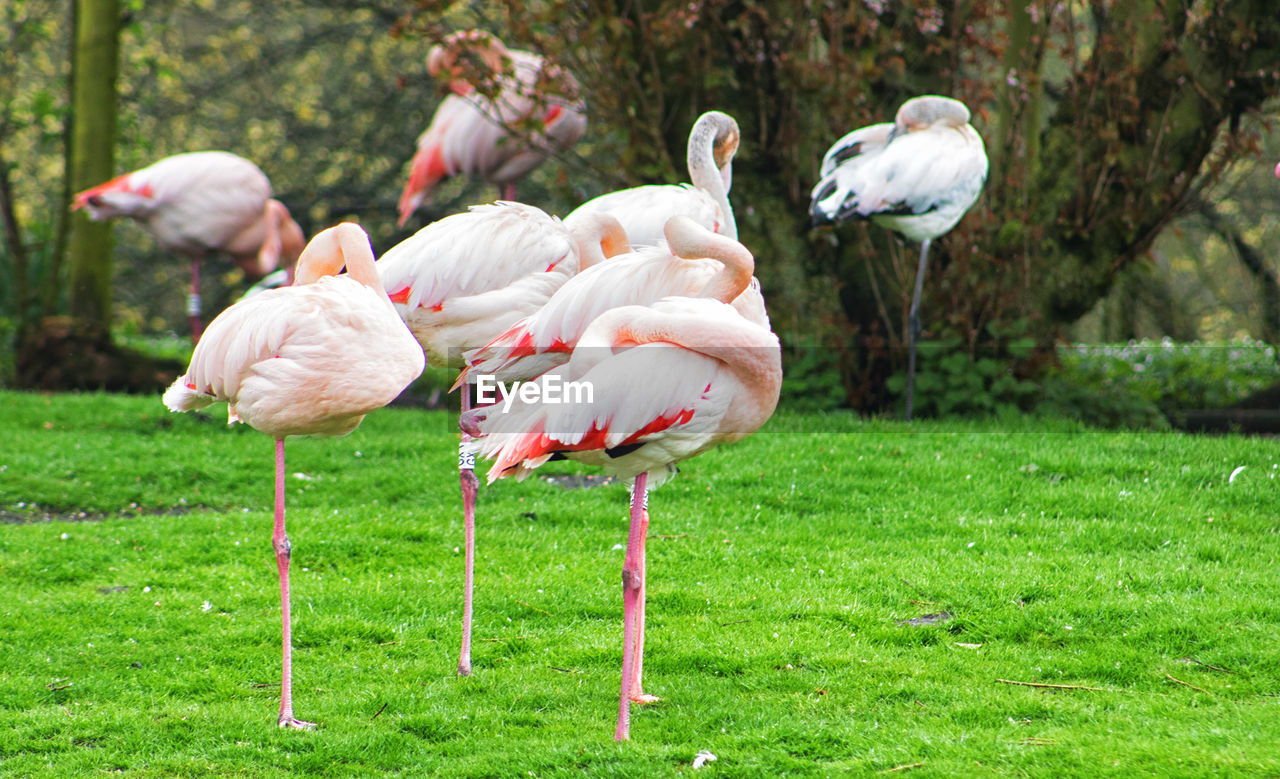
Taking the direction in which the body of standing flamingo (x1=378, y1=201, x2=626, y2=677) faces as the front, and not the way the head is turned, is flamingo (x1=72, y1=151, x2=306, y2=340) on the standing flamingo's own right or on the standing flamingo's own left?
on the standing flamingo's own left

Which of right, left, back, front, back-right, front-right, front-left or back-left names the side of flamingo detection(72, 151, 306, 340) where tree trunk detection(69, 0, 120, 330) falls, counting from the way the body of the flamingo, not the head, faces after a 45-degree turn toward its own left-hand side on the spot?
left

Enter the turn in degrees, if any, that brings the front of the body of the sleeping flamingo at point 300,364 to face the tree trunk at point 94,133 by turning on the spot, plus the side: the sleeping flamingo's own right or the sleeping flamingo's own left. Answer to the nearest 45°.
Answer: approximately 90° to the sleeping flamingo's own left

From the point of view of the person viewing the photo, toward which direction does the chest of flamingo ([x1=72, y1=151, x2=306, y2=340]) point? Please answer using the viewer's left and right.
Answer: facing to the right of the viewer

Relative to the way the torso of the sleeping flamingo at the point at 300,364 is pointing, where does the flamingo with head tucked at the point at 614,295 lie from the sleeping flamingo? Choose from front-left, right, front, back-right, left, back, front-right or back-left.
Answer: front

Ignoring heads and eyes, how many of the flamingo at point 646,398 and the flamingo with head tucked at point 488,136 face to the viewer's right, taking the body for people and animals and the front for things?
2

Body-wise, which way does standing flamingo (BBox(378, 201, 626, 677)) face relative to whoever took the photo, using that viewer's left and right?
facing to the right of the viewer

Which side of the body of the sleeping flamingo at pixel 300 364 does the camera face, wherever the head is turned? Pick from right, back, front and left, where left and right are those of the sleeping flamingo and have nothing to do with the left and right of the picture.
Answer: right

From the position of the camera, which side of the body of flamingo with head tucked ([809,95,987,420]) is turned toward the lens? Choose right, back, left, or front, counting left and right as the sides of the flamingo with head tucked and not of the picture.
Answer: right

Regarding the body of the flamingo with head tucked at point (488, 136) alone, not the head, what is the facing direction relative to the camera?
to the viewer's right

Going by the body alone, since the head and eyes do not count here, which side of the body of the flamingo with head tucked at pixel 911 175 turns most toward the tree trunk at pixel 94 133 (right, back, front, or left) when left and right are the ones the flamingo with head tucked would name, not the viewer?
back

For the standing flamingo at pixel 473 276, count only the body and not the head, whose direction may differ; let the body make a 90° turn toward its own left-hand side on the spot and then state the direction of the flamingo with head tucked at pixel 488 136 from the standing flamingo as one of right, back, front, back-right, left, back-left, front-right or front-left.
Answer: front

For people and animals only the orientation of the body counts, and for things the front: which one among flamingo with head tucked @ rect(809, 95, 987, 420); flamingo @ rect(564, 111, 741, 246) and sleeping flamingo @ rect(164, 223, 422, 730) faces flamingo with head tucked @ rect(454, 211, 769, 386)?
the sleeping flamingo
